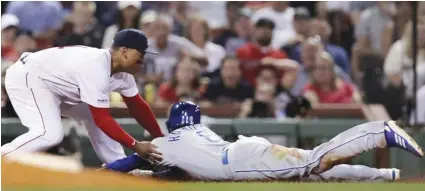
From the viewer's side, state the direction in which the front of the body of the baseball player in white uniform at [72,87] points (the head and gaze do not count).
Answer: to the viewer's right

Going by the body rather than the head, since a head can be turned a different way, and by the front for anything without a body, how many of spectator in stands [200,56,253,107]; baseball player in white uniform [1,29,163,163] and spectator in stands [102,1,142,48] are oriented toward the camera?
2

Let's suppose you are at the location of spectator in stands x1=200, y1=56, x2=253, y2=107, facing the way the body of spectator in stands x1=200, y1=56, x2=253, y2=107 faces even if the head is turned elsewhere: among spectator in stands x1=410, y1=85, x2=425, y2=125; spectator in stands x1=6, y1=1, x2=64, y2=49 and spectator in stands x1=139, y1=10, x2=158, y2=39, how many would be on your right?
2

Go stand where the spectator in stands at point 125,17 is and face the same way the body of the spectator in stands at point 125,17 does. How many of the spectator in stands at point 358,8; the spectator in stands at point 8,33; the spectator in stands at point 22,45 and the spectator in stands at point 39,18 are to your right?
3

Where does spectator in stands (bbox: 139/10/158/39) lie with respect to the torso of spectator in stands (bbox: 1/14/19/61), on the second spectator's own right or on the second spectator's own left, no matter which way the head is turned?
on the second spectator's own left

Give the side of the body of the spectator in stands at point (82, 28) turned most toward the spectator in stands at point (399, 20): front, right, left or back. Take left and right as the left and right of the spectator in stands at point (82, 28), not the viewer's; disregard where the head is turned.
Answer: left

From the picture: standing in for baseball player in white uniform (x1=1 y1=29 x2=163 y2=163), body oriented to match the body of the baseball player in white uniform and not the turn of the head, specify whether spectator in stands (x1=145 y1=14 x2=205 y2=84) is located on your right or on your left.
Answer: on your left

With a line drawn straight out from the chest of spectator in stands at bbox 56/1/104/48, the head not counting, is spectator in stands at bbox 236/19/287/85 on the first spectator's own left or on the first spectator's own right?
on the first spectator's own left

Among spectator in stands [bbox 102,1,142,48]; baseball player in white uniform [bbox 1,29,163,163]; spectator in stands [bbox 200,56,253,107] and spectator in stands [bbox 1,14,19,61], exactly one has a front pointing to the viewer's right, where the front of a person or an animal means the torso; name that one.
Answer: the baseball player in white uniform

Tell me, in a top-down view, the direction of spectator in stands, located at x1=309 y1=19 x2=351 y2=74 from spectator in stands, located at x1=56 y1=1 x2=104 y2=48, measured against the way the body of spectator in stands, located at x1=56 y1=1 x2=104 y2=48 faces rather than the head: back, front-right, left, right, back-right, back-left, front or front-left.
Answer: left
